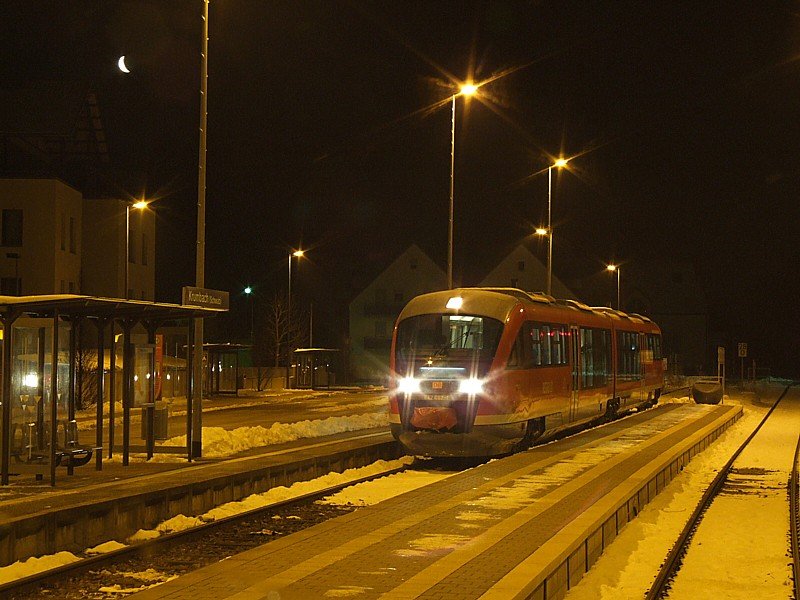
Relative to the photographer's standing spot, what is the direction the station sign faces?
facing the viewer and to the right of the viewer

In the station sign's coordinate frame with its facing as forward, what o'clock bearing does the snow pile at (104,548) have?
The snow pile is roughly at 2 o'clock from the station sign.

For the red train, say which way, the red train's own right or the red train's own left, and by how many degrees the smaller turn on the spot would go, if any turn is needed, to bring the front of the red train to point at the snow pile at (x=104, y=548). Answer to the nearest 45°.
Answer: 0° — it already faces it

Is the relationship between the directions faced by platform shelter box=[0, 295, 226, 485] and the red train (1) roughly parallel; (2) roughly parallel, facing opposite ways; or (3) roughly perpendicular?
roughly perpendicular

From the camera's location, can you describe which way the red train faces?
facing the viewer and to the left of the viewer

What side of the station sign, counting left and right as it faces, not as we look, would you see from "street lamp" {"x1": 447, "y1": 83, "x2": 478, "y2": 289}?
left

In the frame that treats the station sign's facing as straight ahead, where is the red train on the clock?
The red train is roughly at 10 o'clock from the station sign.

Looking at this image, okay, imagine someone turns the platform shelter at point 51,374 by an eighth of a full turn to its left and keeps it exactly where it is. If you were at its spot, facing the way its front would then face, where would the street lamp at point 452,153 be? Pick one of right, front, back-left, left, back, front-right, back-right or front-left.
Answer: front-left

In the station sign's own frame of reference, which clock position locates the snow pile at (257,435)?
The snow pile is roughly at 8 o'clock from the station sign.

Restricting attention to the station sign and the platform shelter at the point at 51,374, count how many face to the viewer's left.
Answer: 0

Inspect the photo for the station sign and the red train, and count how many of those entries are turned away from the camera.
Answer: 0

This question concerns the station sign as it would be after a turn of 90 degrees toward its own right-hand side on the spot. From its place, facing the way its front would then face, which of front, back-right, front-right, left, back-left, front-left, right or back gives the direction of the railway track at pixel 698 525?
left

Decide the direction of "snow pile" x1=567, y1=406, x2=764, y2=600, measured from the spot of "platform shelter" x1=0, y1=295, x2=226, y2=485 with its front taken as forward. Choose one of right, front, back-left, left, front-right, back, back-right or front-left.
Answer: front
